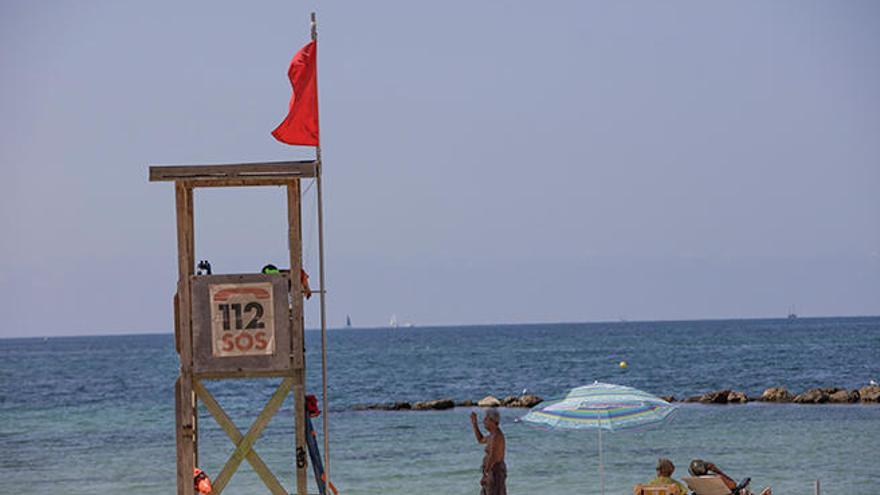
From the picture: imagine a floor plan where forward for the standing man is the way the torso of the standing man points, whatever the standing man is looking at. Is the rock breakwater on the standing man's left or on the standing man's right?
on the standing man's right

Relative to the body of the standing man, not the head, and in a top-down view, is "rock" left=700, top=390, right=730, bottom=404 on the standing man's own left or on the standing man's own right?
on the standing man's own right

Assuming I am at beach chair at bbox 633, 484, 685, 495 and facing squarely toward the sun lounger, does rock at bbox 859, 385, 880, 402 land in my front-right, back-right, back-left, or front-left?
front-left

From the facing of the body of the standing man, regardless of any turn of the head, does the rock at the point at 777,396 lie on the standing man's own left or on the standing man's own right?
on the standing man's own right
